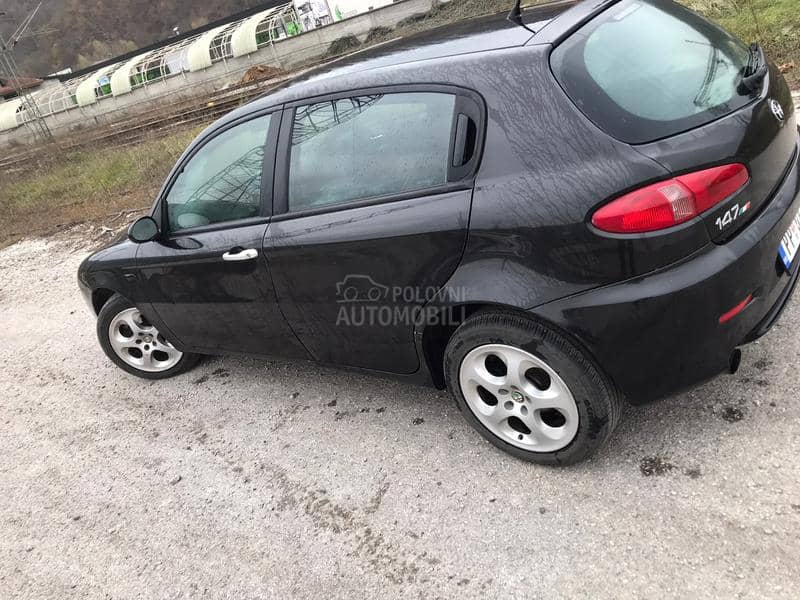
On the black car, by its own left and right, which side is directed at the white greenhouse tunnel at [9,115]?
front

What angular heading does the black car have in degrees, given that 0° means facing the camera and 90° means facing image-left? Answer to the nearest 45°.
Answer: approximately 135°
